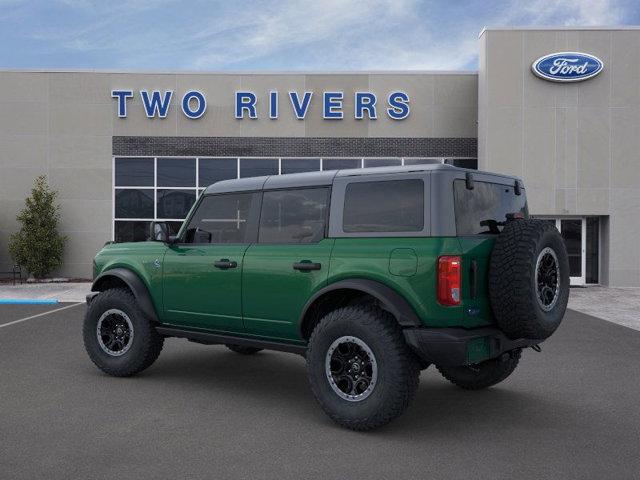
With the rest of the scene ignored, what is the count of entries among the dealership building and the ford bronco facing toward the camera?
1

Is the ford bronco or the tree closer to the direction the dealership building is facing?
the ford bronco

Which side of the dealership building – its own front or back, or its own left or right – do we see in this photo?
front

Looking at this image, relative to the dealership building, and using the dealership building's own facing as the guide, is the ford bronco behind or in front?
in front

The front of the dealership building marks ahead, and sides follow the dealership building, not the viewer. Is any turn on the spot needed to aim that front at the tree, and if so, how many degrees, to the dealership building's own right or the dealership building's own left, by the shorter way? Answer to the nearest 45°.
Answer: approximately 90° to the dealership building's own right

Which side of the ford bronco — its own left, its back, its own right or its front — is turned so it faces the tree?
front

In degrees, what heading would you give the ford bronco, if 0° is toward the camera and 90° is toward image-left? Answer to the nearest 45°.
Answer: approximately 135°

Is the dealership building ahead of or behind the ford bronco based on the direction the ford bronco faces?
ahead

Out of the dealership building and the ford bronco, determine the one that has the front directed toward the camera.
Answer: the dealership building
